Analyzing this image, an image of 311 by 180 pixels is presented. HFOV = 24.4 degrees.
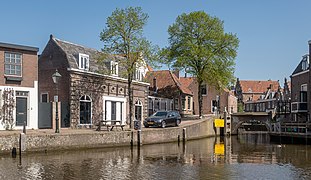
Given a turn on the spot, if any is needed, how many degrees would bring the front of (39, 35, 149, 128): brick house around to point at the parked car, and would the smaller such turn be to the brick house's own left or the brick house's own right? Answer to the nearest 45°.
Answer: approximately 45° to the brick house's own left

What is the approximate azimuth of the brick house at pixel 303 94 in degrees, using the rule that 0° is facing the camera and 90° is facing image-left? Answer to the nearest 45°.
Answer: approximately 45°

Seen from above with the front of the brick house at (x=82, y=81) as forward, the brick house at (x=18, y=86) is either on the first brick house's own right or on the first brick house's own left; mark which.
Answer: on the first brick house's own right

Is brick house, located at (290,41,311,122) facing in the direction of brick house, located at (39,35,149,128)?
yes

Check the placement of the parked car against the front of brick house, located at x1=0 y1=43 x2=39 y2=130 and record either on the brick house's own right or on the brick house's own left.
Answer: on the brick house's own left

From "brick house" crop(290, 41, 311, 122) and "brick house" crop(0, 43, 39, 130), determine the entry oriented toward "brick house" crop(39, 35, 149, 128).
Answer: "brick house" crop(290, 41, 311, 122)

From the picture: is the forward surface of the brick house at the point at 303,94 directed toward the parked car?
yes
